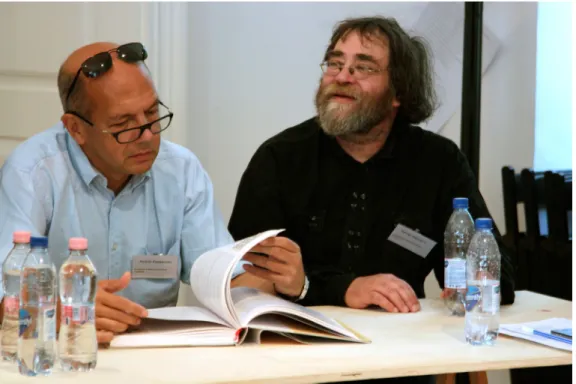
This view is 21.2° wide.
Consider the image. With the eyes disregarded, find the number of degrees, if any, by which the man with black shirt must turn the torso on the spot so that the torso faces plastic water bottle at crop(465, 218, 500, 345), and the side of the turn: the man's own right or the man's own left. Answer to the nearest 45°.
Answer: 0° — they already face it

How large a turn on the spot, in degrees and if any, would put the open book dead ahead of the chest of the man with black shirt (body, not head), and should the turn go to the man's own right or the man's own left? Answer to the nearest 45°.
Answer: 0° — they already face it

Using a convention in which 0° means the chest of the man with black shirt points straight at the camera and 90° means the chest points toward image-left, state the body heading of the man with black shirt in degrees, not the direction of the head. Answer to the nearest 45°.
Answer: approximately 0°
